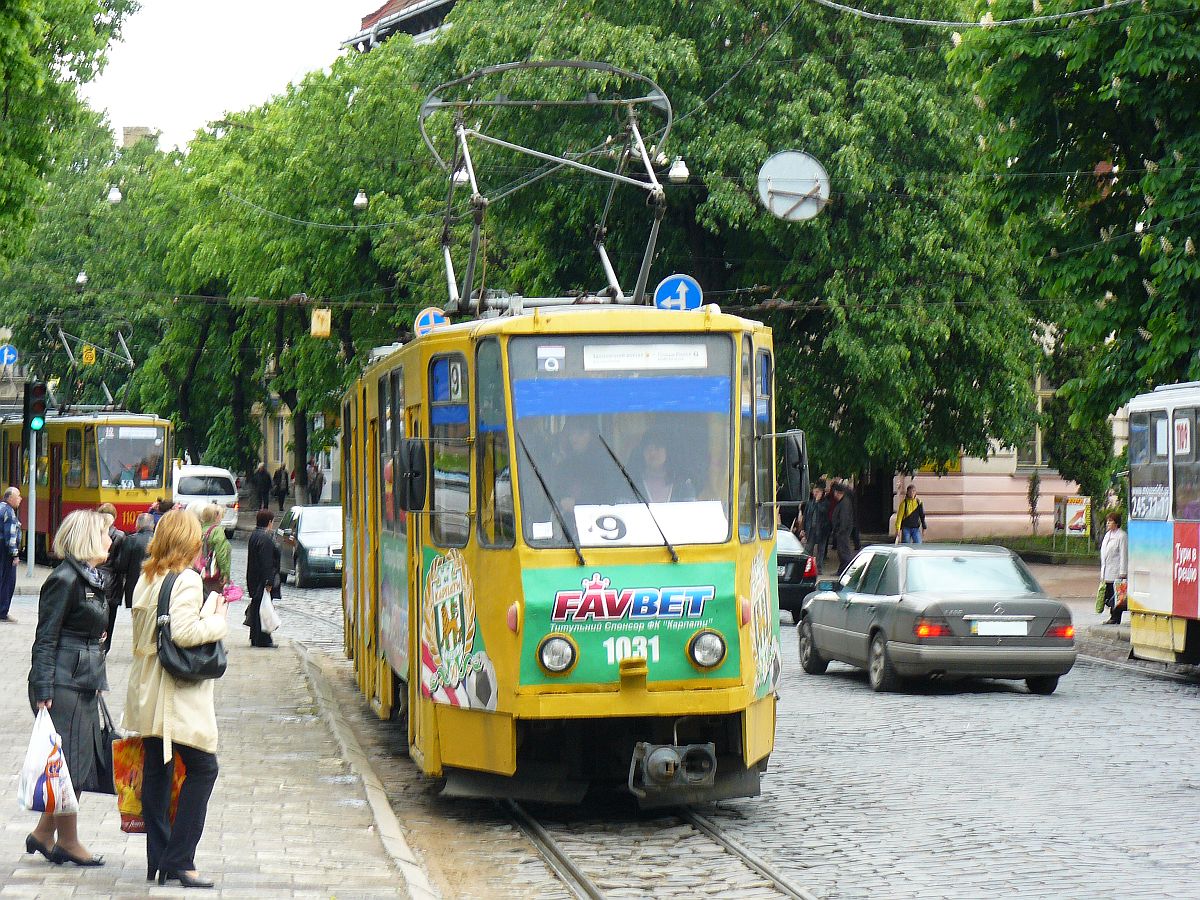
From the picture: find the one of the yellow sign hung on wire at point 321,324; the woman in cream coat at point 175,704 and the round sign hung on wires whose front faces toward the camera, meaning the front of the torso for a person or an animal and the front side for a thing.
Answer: the yellow sign hung on wire

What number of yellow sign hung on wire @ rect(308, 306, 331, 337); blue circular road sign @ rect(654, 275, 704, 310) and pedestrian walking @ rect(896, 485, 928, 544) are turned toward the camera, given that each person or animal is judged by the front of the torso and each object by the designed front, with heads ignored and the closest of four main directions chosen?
3

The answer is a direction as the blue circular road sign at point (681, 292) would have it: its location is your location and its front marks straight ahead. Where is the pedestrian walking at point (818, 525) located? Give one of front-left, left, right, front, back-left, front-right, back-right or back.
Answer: back

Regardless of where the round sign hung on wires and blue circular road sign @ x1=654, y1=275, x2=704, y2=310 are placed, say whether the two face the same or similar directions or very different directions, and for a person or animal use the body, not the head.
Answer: very different directions

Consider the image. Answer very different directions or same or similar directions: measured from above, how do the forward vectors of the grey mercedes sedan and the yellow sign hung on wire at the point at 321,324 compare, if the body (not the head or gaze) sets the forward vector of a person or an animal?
very different directions

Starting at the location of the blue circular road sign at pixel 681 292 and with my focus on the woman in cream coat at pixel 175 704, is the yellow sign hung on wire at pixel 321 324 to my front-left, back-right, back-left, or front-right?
back-right

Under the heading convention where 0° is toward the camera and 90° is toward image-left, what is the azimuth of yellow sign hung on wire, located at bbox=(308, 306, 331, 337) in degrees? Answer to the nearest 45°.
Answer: approximately 0°

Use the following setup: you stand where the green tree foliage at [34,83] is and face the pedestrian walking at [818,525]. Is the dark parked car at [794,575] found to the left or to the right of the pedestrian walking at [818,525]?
right

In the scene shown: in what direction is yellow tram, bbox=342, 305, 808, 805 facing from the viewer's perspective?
toward the camera

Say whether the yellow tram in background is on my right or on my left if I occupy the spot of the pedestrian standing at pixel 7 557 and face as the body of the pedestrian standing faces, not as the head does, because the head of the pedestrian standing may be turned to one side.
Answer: on my left

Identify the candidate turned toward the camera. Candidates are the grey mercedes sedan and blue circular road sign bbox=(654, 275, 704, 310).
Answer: the blue circular road sign

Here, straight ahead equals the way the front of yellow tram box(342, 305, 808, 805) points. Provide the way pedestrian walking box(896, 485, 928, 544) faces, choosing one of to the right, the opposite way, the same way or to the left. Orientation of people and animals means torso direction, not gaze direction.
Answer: the same way

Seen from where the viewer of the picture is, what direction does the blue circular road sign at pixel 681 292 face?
facing the viewer

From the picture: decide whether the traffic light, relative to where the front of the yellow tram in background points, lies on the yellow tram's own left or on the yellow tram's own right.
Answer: on the yellow tram's own right

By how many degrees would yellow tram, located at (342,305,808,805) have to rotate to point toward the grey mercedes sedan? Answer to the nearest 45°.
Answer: approximately 135° to its left

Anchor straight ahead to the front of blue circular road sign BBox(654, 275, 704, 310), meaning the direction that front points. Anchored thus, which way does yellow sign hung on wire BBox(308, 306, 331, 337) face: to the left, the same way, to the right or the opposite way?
the same way
